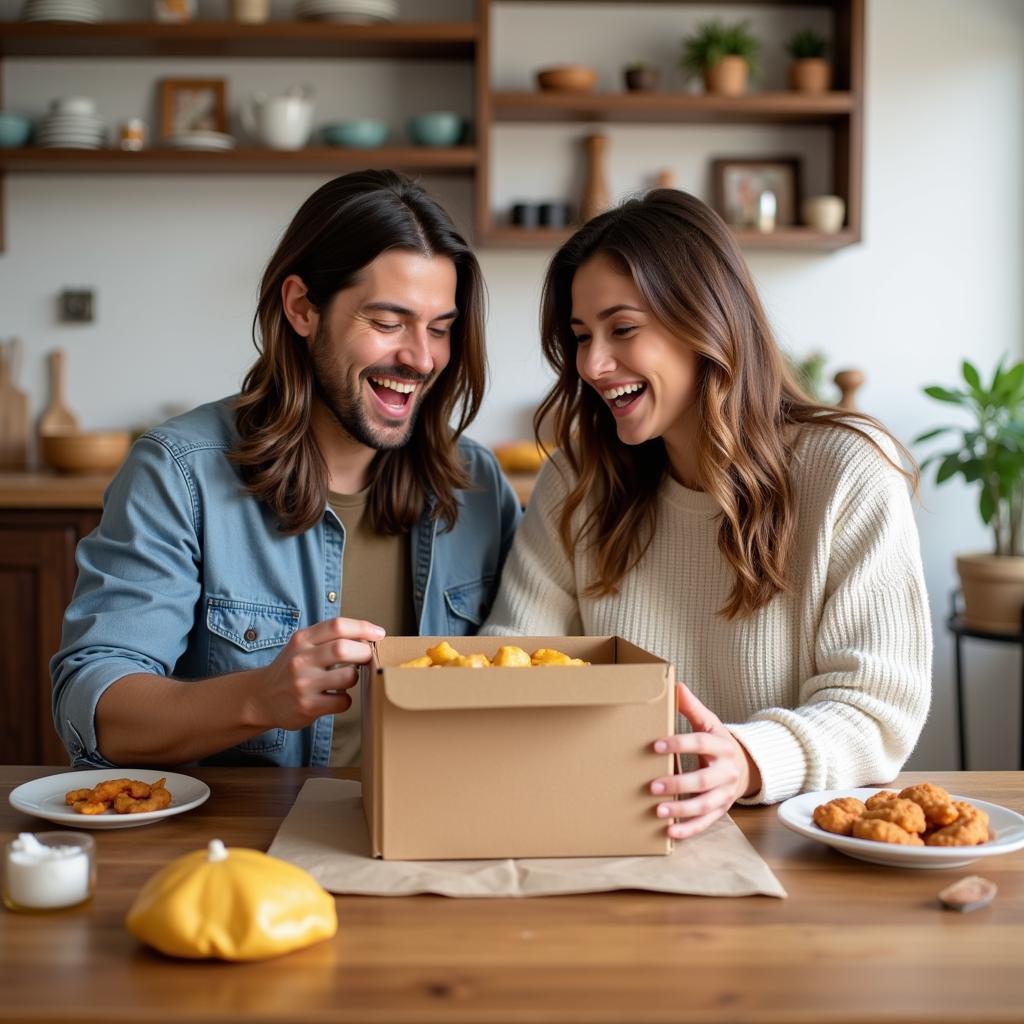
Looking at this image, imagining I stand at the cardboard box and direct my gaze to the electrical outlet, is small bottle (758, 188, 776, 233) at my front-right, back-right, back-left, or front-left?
front-right

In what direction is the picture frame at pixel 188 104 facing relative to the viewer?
toward the camera

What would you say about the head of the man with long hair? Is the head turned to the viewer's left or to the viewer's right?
to the viewer's right

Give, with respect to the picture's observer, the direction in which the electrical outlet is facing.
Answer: facing the viewer

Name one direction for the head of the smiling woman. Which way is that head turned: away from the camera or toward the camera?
toward the camera

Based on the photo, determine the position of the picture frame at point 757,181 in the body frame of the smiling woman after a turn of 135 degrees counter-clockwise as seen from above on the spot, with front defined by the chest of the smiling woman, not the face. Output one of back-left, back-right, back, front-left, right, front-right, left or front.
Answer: left

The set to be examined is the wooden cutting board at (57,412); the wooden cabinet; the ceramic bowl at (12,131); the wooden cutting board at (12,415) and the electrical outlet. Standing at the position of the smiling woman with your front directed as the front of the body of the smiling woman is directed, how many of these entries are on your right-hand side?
5

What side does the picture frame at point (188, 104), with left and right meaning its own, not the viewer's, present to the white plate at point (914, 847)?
front

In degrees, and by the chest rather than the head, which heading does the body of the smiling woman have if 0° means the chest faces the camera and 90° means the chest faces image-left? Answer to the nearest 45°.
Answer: approximately 45°

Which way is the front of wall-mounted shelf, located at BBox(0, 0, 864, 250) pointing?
toward the camera

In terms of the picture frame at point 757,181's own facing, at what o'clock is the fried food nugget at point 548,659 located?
The fried food nugget is roughly at 12 o'clock from the picture frame.
